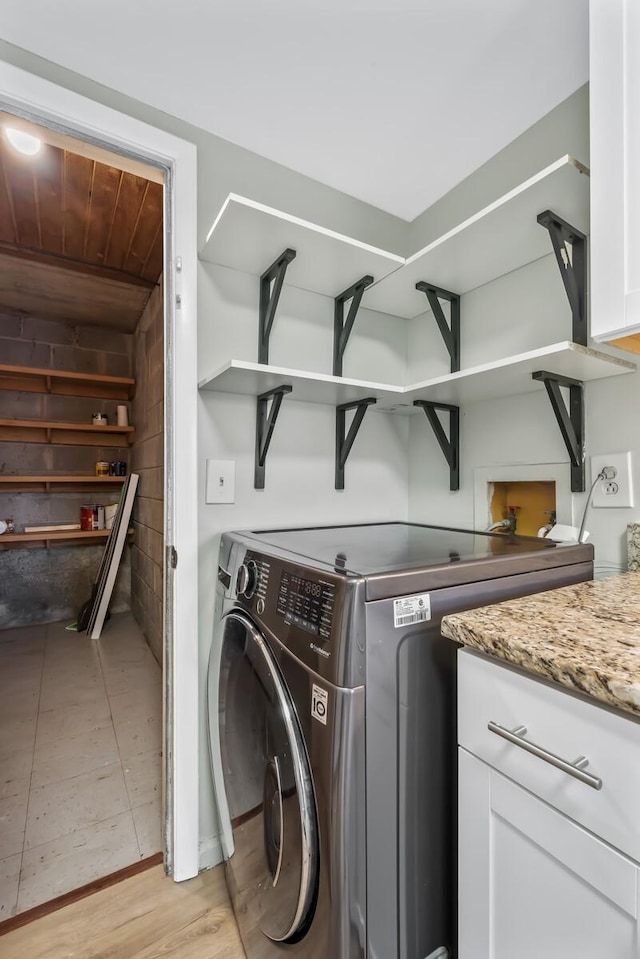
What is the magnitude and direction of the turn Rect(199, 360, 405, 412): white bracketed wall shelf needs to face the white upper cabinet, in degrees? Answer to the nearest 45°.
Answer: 0° — it already faces it

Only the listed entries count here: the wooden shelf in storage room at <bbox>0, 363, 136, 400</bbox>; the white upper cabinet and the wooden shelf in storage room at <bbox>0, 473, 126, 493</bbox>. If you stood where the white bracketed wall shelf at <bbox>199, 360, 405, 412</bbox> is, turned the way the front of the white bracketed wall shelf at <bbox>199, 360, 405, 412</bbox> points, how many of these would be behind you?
2

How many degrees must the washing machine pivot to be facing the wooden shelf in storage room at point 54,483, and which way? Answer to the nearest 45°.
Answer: approximately 90° to its right

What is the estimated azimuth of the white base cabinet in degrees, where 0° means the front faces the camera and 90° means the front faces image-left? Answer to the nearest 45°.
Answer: approximately 45°

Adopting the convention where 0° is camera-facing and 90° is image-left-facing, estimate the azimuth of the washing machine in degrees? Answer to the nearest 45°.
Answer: approximately 45°

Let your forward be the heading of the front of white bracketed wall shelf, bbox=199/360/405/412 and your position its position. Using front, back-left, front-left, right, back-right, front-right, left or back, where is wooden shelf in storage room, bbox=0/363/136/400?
back

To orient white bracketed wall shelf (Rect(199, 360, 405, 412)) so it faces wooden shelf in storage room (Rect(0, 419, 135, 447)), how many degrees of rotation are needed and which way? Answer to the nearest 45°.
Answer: approximately 180°
